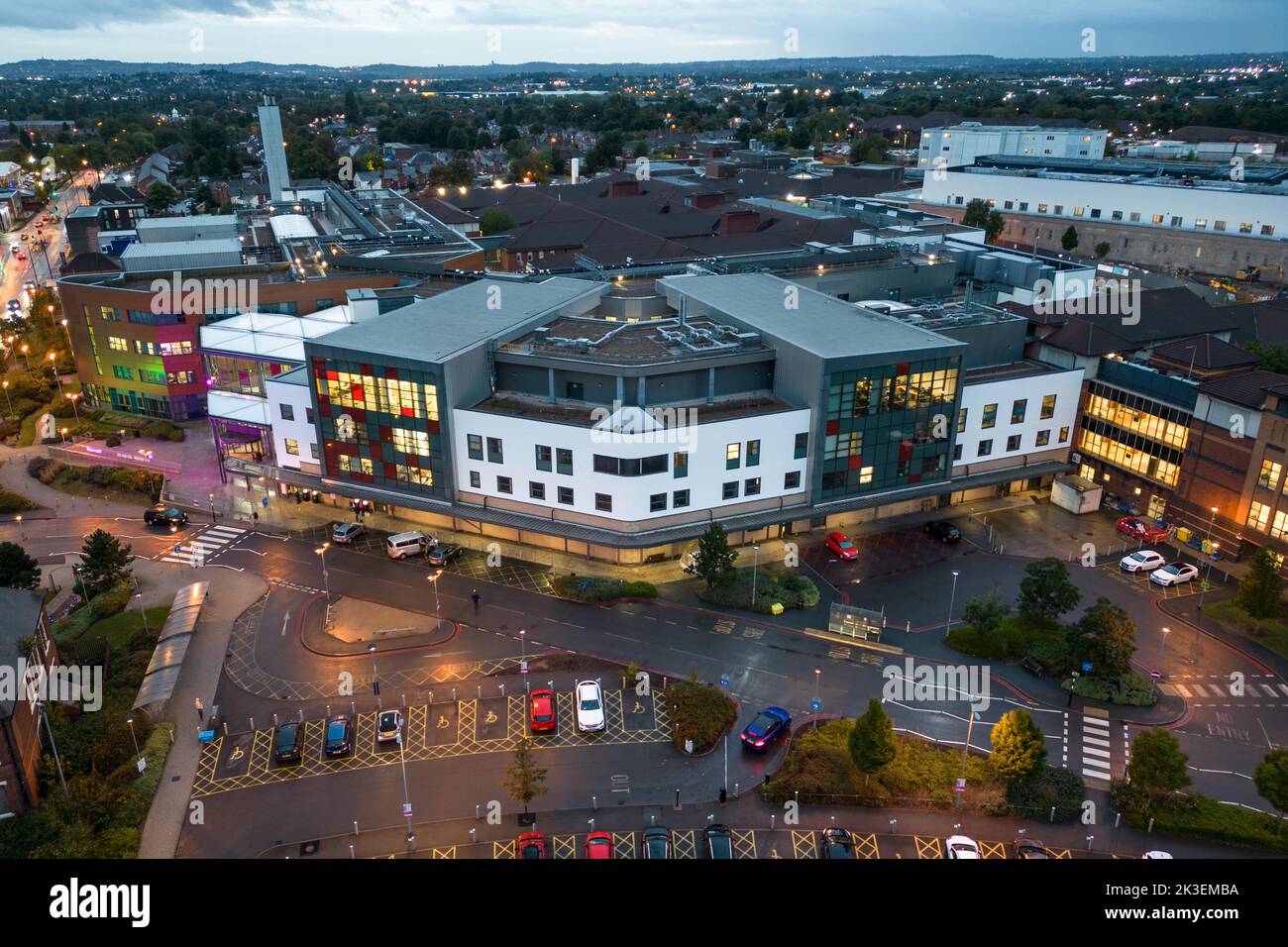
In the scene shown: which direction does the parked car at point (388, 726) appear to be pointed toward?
away from the camera

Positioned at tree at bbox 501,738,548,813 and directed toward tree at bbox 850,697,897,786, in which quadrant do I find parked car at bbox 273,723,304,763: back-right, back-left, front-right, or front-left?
back-left

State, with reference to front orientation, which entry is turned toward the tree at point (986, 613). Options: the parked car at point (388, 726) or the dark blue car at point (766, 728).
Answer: the dark blue car

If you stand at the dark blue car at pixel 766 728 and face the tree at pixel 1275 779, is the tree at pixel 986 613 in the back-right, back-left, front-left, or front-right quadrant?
front-left

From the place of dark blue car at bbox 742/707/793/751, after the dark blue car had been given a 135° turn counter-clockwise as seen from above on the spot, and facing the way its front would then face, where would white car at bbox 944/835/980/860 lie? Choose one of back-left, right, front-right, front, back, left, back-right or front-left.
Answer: back-left

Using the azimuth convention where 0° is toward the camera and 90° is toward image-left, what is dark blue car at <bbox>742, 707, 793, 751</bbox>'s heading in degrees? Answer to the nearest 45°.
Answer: approximately 225°

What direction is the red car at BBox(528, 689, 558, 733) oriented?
away from the camera

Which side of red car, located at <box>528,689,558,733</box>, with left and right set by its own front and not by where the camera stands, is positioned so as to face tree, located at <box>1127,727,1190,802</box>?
right
